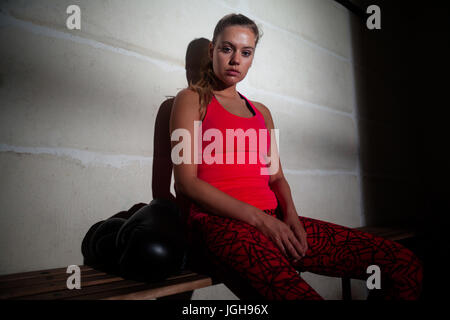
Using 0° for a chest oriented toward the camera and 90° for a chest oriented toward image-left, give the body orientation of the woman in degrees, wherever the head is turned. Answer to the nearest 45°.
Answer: approximately 315°
